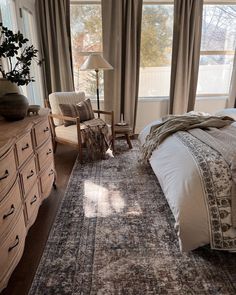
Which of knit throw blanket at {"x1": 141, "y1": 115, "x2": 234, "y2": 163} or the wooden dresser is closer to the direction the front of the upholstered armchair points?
the knit throw blanket

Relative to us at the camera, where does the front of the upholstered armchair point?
facing the viewer and to the right of the viewer

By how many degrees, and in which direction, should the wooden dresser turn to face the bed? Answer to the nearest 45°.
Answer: approximately 45° to its right

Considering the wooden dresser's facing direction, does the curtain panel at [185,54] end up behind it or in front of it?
in front

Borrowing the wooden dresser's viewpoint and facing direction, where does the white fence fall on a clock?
The white fence is roughly at 11 o'clock from the wooden dresser.

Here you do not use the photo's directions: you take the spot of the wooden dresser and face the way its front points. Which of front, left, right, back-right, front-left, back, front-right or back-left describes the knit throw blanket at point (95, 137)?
front-left

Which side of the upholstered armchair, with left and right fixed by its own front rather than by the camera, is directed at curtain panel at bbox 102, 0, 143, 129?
left

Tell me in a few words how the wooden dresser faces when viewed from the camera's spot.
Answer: facing to the right of the viewer

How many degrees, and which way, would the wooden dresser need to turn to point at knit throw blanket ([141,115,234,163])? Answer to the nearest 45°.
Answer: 0° — it already faces it

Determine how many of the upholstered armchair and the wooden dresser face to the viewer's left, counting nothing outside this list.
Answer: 0

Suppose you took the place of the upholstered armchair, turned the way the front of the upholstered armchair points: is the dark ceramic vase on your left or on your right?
on your right
